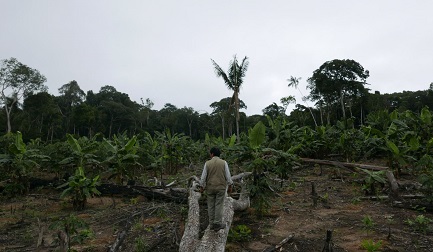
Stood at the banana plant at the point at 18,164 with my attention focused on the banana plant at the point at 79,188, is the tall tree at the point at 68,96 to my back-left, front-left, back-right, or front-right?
back-left

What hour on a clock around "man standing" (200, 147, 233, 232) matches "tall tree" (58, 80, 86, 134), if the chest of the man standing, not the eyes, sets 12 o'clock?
The tall tree is roughly at 11 o'clock from the man standing.

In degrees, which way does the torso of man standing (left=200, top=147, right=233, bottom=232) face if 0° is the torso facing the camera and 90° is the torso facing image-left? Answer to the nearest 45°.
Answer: approximately 180°

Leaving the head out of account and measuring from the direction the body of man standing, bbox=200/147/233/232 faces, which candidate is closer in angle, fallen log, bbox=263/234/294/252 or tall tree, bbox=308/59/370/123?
the tall tree

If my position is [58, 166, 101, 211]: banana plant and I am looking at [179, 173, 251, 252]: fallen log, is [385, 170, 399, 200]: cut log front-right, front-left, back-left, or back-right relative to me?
front-left

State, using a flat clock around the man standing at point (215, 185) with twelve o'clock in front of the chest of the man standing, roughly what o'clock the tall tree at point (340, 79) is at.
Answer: The tall tree is roughly at 1 o'clock from the man standing.

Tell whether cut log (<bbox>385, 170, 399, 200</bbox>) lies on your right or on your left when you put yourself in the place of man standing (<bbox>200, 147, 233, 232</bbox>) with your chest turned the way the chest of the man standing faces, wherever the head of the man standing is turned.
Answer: on your right

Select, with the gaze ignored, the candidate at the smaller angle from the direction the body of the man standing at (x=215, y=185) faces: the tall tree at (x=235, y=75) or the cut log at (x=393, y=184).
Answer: the tall tree

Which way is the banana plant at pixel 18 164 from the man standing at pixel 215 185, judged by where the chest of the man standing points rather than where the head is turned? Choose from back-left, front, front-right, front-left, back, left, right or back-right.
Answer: front-left

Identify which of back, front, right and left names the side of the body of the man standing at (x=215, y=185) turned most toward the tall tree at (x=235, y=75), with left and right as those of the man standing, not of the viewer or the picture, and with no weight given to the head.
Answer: front

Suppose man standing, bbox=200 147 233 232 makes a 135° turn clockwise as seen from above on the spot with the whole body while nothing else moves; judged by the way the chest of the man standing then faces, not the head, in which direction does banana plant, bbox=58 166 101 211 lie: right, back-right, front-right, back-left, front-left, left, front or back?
back
